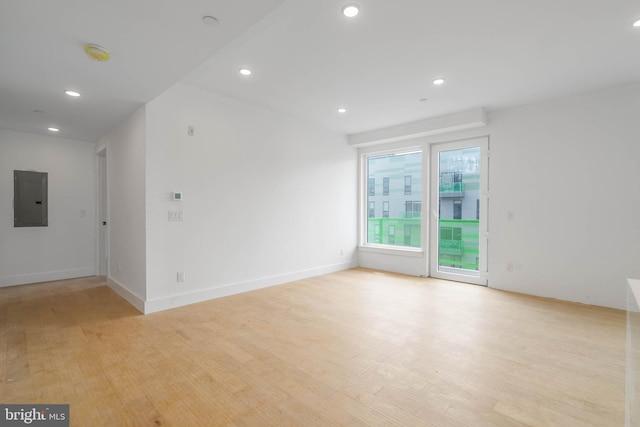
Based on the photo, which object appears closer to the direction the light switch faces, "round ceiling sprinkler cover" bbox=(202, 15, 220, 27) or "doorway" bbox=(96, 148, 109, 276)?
the round ceiling sprinkler cover

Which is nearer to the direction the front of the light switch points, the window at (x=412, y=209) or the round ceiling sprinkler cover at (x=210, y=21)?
the round ceiling sprinkler cover

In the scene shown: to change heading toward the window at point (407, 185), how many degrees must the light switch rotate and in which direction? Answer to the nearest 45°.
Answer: approximately 90° to its left

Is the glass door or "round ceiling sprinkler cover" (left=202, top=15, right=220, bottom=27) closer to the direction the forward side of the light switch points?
the round ceiling sprinkler cover

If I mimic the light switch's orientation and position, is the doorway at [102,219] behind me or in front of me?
behind

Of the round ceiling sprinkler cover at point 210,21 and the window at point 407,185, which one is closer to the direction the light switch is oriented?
the round ceiling sprinkler cover

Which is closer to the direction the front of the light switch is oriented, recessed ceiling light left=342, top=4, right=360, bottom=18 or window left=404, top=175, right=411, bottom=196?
the recessed ceiling light

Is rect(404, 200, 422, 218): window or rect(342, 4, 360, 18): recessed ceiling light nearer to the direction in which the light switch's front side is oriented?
the recessed ceiling light

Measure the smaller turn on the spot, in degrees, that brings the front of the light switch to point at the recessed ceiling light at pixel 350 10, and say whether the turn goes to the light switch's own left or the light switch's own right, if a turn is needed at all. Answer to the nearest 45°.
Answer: approximately 45° to the light switch's own left

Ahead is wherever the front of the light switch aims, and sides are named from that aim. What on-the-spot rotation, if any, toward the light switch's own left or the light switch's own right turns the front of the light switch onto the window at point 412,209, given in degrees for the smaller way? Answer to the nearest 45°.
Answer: approximately 90° to the light switch's own left

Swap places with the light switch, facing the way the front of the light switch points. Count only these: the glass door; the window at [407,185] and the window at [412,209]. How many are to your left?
3

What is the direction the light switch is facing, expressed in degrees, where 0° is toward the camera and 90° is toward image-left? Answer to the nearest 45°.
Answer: approximately 0°
